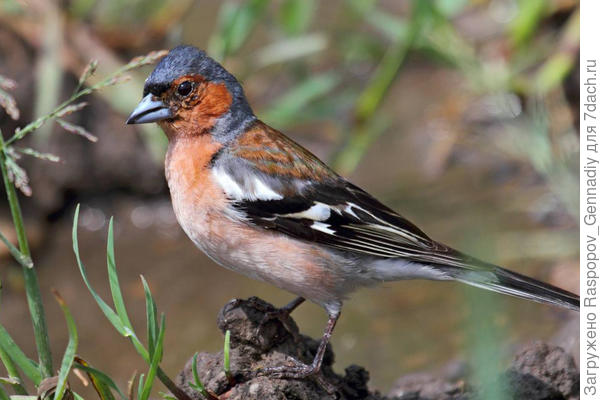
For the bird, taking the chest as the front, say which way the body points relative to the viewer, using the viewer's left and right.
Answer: facing to the left of the viewer
